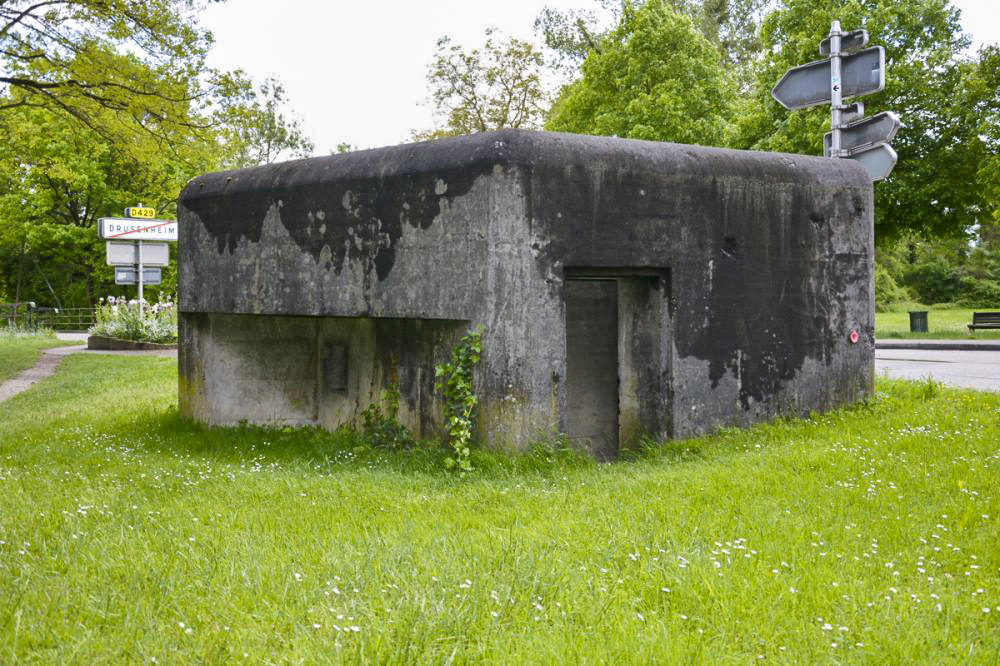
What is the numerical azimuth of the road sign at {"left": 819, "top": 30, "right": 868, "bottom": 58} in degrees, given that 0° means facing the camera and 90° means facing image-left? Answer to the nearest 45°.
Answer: approximately 180°

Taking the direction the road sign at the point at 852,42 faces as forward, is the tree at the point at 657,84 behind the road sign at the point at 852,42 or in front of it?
in front

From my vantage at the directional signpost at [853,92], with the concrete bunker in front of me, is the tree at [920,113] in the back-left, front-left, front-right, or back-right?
back-right

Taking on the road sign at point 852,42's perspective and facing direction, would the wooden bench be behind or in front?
in front

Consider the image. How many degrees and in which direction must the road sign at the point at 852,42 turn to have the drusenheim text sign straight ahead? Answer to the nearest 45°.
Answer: approximately 45° to its left

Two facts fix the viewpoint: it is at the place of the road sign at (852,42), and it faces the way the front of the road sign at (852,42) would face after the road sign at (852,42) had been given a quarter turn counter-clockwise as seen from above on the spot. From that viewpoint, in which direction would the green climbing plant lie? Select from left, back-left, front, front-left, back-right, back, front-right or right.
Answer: front-left

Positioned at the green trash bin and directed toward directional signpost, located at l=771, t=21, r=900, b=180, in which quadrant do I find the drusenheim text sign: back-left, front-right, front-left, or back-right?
front-right

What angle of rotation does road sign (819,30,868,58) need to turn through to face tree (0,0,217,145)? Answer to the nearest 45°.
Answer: approximately 90° to its left

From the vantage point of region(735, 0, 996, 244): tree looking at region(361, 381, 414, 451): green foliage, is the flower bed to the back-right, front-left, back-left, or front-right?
front-right

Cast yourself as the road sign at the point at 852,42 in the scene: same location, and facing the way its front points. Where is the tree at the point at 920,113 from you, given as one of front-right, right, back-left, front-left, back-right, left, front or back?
front
